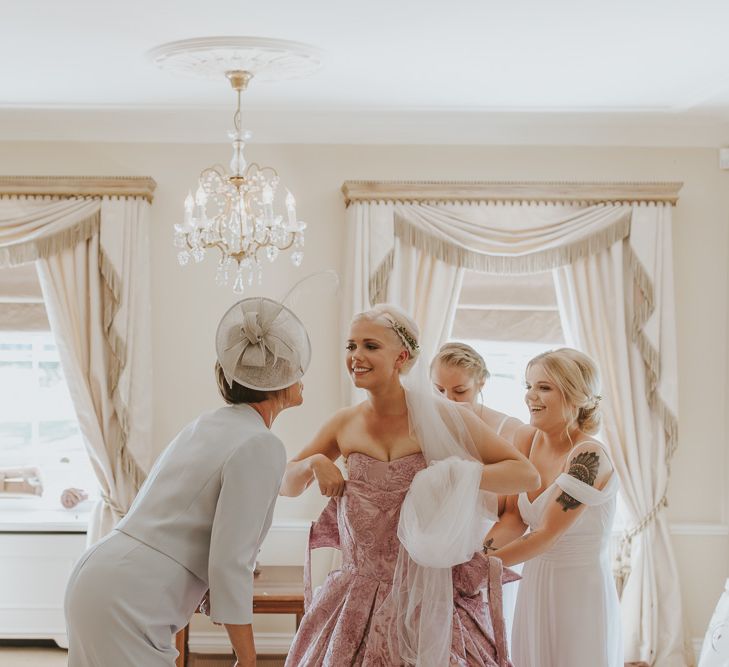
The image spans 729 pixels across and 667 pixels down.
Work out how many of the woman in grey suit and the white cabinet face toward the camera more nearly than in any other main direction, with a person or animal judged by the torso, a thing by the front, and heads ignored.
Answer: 1

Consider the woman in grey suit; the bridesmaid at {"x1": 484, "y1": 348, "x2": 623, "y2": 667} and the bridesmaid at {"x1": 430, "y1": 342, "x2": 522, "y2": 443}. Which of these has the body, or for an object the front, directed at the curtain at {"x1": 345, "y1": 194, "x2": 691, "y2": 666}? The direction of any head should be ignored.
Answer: the woman in grey suit

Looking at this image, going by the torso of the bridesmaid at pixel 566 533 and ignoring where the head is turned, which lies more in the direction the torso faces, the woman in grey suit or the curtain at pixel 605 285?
the woman in grey suit

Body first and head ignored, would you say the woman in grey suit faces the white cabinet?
no

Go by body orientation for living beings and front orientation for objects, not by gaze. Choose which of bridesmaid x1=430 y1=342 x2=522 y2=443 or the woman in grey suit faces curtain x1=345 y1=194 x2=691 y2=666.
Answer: the woman in grey suit

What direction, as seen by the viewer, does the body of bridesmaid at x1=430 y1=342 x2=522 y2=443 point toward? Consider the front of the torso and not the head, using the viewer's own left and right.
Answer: facing the viewer and to the left of the viewer

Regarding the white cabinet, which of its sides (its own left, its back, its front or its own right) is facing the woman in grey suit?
front

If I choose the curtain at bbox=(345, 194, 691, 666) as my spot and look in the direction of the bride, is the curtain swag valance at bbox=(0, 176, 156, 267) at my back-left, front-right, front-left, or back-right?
front-right

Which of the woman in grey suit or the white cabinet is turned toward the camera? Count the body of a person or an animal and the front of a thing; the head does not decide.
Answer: the white cabinet

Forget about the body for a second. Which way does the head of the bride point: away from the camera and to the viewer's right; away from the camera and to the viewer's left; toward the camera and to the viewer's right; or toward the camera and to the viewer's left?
toward the camera and to the viewer's left

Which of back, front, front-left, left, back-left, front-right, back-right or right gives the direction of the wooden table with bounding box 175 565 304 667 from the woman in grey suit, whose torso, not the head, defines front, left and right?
front-left

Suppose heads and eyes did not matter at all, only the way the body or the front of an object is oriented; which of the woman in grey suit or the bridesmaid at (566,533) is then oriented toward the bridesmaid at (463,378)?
the woman in grey suit

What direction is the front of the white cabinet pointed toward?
toward the camera

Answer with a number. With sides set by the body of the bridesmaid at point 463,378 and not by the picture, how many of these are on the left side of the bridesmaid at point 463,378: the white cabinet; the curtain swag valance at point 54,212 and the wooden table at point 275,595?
0

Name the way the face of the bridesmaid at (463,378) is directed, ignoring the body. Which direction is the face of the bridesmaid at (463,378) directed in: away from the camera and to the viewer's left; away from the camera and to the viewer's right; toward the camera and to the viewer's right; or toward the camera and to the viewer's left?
toward the camera and to the viewer's left
